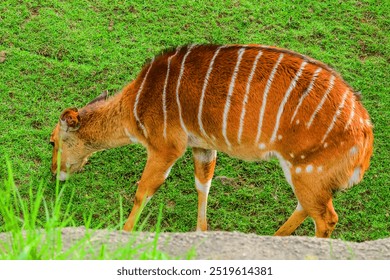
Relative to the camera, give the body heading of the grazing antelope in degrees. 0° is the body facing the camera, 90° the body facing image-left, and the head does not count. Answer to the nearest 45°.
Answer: approximately 90°
